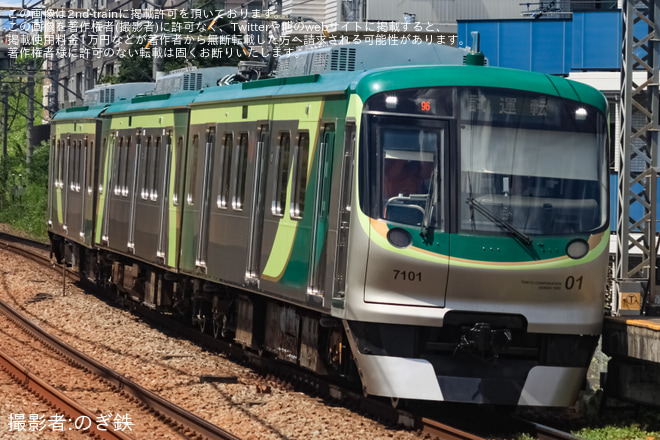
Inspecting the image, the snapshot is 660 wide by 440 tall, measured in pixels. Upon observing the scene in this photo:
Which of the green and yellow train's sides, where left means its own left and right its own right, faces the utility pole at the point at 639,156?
left

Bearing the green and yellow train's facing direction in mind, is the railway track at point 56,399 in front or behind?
in front

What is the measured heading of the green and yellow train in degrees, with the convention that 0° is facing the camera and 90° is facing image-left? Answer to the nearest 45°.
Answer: approximately 315°
